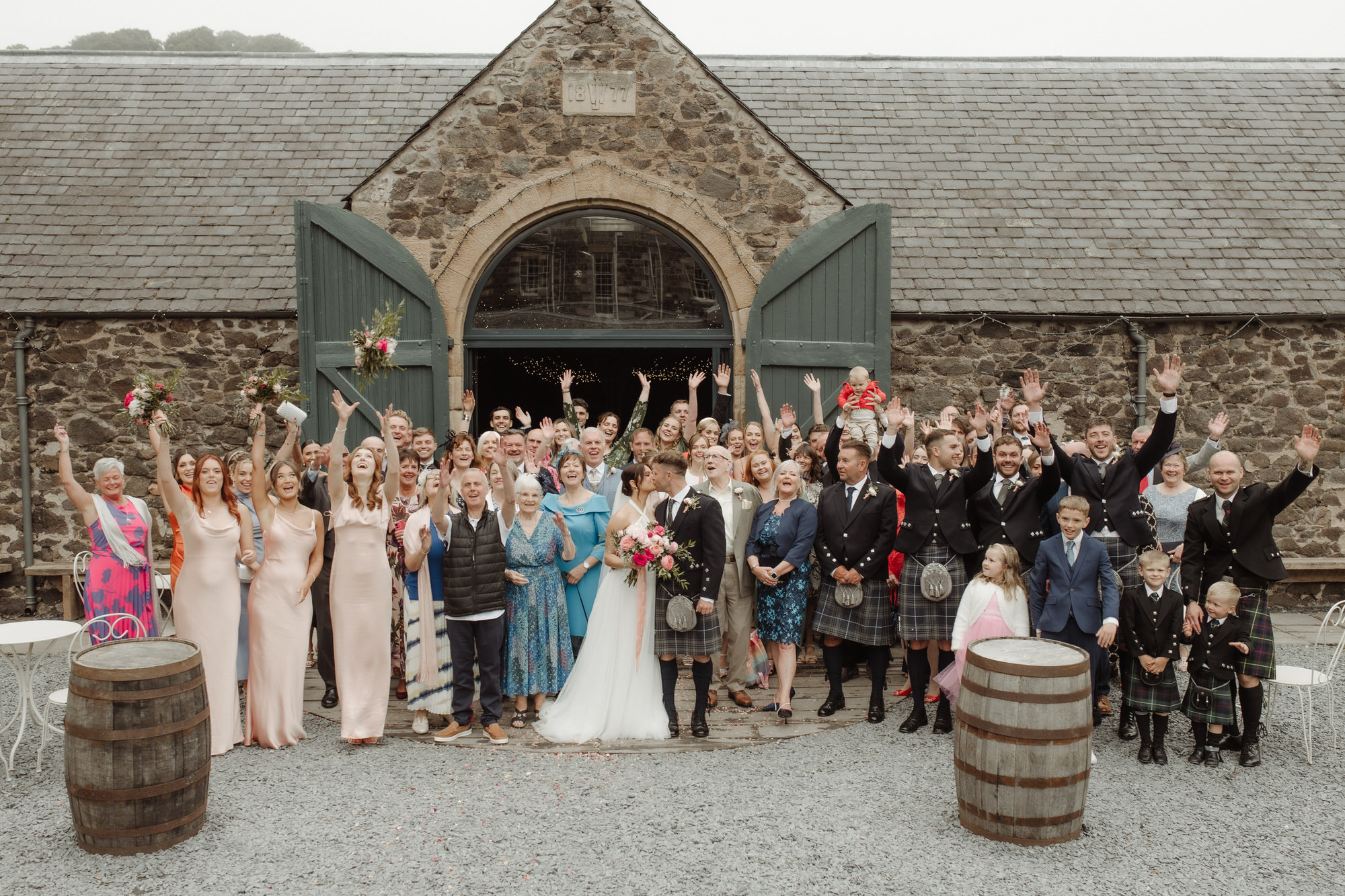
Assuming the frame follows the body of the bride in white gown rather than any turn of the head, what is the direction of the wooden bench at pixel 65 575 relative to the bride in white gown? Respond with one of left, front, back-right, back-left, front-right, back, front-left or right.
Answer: back

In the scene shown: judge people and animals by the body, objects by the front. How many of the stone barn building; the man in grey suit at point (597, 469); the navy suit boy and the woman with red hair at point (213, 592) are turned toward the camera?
4

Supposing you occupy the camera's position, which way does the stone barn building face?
facing the viewer

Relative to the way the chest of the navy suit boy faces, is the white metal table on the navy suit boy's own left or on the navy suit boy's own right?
on the navy suit boy's own right

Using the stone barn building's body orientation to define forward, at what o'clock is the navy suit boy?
The navy suit boy is roughly at 11 o'clock from the stone barn building.

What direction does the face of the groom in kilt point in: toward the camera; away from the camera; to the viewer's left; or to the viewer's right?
to the viewer's left

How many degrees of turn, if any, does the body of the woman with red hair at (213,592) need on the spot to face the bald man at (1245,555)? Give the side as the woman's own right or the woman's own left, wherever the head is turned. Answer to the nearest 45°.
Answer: approximately 45° to the woman's own left

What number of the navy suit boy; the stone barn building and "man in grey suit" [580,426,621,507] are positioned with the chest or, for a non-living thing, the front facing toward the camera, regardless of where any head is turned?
3

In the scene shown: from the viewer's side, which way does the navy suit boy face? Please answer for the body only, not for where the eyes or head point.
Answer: toward the camera

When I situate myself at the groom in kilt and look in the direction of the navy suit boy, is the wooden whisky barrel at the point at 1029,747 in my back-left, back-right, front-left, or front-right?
front-right

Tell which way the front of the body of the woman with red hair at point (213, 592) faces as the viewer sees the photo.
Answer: toward the camera

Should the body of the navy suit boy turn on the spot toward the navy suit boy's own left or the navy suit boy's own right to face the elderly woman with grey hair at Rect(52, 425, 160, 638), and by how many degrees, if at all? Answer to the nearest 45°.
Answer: approximately 90° to the navy suit boy's own right

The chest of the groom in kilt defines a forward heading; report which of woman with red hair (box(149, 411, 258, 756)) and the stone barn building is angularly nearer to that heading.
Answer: the woman with red hair

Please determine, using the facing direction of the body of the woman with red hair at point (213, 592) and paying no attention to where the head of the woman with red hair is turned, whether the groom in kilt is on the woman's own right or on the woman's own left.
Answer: on the woman's own left

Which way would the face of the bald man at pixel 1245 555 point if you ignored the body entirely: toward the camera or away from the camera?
toward the camera

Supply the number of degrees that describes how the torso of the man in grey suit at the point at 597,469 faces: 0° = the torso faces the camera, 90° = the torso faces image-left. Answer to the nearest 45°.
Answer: approximately 0°
